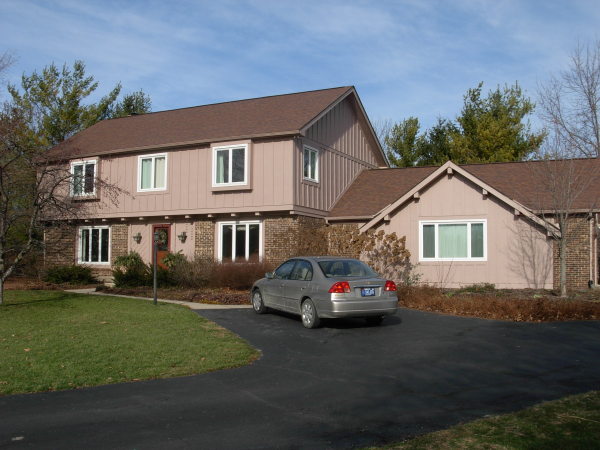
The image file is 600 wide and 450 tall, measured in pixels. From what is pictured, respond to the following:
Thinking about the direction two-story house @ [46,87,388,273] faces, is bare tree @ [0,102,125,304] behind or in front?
in front

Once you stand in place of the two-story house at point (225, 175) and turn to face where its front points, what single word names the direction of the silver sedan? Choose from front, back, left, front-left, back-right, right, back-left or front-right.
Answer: front-left

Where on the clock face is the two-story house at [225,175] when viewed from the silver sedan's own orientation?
The two-story house is roughly at 1 o'clock from the silver sedan.

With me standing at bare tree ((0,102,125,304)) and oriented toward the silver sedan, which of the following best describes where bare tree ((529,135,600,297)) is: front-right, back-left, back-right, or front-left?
front-left

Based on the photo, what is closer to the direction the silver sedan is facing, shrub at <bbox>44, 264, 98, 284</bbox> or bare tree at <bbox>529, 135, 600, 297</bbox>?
the shrub

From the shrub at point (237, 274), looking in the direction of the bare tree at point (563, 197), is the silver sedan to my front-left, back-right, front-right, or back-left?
front-right

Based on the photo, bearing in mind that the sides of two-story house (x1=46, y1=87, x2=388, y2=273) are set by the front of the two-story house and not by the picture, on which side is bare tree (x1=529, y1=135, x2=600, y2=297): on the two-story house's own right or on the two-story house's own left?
on the two-story house's own left

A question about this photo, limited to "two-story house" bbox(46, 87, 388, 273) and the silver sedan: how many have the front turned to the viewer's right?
0

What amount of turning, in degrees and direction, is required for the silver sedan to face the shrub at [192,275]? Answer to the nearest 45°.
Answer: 0° — it already faces it

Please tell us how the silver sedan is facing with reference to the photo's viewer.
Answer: facing away from the viewer and to the left of the viewer

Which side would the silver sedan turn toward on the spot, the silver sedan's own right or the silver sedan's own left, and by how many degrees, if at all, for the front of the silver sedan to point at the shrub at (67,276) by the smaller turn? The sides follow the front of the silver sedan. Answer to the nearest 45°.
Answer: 0° — it already faces it

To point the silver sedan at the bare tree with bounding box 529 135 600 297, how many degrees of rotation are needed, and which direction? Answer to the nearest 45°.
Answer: approximately 90° to its right

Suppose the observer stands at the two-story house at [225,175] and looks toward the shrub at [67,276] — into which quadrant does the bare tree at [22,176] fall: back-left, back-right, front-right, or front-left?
front-left

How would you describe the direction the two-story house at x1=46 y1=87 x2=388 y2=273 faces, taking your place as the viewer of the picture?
facing the viewer and to the left of the viewer
